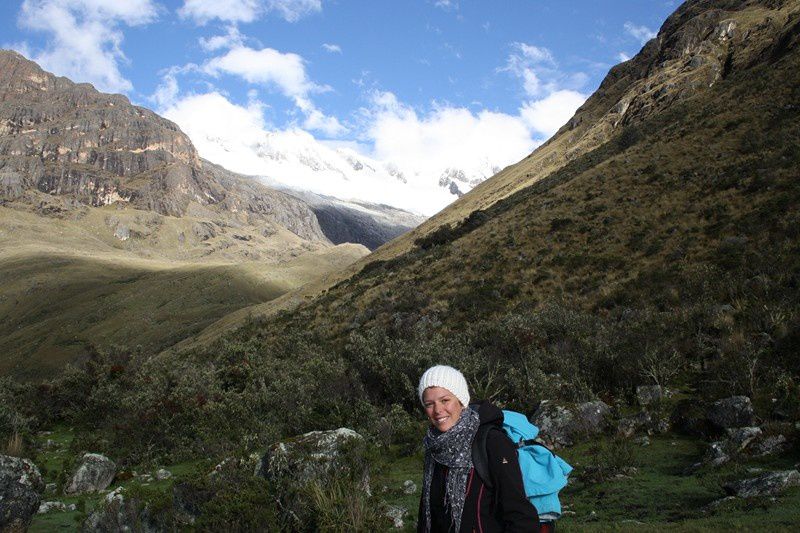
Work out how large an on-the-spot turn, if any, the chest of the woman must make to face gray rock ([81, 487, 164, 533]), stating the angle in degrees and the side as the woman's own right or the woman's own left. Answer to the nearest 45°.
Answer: approximately 90° to the woman's own right

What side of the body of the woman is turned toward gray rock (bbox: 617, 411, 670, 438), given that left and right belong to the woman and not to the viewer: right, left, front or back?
back

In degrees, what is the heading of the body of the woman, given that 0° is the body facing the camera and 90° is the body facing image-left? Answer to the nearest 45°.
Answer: approximately 45°

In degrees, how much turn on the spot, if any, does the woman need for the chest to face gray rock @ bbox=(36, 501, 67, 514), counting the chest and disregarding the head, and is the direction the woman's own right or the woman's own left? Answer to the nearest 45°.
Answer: approximately 90° to the woman's own right

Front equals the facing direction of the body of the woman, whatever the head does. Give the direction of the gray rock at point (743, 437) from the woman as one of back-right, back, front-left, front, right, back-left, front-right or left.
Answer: back

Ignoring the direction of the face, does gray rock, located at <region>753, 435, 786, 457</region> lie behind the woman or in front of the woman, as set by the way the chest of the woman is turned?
behind

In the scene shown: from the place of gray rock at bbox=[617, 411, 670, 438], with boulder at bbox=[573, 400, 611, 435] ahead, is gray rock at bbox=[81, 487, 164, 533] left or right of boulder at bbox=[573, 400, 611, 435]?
left

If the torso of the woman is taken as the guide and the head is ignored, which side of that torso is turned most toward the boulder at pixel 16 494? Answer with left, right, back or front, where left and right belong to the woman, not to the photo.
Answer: right

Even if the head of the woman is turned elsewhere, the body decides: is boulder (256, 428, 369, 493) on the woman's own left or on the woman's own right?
on the woman's own right
